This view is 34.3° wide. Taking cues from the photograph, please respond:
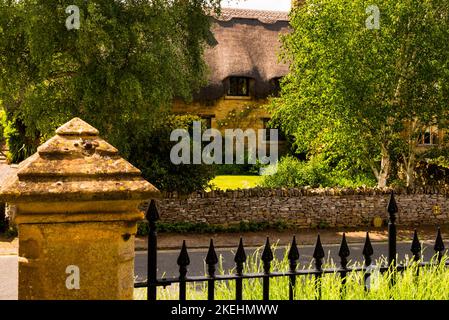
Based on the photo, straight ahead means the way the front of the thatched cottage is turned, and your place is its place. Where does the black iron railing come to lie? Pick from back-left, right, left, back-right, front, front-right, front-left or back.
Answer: front

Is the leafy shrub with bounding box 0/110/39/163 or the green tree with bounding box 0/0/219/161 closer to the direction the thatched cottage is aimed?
the green tree

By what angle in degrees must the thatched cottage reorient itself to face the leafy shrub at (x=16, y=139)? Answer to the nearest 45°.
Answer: approximately 45° to its right

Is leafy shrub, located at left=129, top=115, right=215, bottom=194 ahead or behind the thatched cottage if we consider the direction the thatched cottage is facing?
ahead

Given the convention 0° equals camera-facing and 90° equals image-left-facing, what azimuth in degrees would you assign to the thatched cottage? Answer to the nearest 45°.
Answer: approximately 0°

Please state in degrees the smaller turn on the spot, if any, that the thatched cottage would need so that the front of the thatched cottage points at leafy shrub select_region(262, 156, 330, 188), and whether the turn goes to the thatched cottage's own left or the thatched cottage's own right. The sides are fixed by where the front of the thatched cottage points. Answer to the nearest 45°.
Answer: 0° — it already faces it

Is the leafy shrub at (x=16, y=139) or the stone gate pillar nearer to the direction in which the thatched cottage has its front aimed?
the stone gate pillar

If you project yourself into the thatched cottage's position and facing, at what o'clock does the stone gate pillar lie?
The stone gate pillar is roughly at 12 o'clock from the thatched cottage.

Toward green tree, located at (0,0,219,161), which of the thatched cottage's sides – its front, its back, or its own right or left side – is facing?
front
